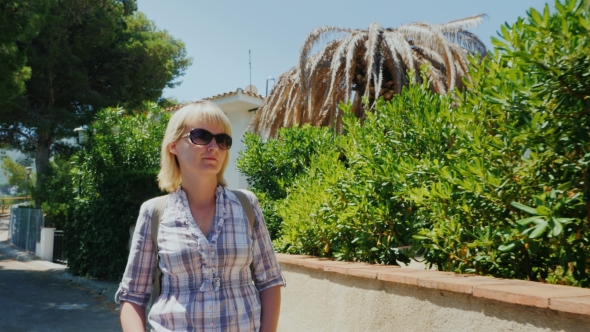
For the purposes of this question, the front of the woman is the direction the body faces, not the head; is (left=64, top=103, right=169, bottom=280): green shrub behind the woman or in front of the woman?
behind

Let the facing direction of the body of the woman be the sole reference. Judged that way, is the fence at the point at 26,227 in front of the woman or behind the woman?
behind

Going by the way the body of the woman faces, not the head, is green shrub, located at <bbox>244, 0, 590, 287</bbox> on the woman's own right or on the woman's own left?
on the woman's own left

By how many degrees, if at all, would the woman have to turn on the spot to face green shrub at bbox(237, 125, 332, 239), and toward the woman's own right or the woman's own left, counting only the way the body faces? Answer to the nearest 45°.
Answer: approximately 180°

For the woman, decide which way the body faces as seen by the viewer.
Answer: toward the camera

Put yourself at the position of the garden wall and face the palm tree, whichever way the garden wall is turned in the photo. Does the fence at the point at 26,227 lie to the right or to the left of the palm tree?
left

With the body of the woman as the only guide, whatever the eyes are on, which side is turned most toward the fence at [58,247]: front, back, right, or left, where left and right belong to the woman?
back
